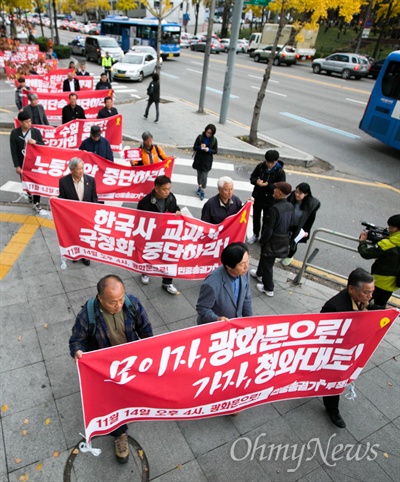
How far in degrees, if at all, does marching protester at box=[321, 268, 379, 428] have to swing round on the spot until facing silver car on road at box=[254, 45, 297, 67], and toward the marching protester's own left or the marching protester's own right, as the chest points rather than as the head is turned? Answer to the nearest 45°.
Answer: approximately 180°

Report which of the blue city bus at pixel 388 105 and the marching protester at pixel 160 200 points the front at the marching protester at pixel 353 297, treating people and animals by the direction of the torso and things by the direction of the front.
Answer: the marching protester at pixel 160 200

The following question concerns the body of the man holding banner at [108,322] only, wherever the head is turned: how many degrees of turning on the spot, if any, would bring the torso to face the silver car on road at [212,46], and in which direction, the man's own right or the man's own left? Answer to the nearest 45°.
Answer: approximately 180°

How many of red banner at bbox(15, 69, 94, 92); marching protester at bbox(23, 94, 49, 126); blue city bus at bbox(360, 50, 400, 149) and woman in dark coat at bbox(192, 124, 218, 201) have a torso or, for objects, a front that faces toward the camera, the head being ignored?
3

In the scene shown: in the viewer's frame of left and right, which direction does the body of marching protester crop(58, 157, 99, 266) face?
facing the viewer

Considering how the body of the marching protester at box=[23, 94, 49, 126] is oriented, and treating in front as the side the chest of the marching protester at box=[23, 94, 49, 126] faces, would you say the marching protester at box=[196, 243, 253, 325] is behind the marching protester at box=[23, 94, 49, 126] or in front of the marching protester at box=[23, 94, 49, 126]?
in front

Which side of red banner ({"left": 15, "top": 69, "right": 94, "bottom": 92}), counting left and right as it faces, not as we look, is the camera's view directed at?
front

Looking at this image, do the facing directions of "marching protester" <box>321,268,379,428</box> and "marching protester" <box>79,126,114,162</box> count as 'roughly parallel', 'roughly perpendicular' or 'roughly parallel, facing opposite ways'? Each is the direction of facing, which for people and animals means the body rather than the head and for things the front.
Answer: roughly parallel

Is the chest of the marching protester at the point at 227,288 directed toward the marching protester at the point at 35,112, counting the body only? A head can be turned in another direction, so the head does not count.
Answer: no

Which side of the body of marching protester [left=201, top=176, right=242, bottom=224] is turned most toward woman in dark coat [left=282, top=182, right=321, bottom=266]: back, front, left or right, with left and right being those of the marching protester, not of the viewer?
left

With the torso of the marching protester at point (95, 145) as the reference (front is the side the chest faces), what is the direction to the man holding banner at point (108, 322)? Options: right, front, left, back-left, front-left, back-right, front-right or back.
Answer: front

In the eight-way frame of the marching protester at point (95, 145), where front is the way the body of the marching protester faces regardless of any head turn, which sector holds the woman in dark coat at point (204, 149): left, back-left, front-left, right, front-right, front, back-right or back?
left

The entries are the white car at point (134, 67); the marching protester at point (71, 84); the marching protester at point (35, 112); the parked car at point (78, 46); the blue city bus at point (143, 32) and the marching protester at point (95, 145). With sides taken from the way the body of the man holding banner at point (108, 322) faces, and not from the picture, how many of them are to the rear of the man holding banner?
6

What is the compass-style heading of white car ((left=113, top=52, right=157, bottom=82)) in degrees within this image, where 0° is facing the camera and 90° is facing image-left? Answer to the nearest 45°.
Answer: approximately 45°

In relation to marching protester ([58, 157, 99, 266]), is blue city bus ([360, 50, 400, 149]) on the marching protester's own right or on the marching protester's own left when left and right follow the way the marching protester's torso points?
on the marching protester's own left

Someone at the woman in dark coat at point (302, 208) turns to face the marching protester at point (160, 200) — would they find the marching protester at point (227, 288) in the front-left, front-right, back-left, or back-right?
front-left

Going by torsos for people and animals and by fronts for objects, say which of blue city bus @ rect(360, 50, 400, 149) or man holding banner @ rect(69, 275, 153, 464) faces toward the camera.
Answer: the man holding banner

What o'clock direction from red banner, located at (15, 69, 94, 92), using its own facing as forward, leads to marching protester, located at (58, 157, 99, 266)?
The marching protester is roughly at 12 o'clock from the red banner.

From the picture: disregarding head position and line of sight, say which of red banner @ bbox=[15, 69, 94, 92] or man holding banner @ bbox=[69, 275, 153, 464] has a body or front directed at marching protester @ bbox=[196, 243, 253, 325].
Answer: the red banner

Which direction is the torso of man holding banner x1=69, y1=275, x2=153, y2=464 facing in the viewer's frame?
toward the camera

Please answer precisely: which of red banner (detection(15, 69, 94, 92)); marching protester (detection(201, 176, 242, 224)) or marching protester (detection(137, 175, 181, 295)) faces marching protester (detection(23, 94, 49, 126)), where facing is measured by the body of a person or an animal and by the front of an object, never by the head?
the red banner

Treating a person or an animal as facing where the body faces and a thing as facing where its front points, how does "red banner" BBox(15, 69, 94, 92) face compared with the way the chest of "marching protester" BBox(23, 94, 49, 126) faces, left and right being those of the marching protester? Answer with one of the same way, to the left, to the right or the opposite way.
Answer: the same way
